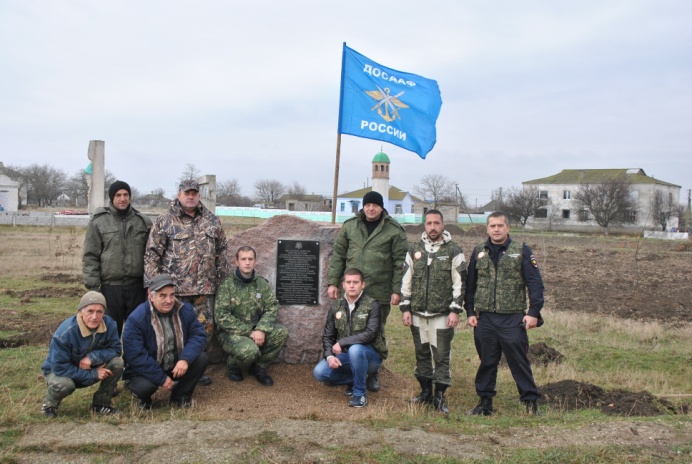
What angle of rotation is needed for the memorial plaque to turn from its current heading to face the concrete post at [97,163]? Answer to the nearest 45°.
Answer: approximately 135° to its right

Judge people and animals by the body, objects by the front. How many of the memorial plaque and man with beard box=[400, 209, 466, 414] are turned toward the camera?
2

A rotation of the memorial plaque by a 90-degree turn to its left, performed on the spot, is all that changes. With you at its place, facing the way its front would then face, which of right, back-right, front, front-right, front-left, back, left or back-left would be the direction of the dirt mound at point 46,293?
back-left

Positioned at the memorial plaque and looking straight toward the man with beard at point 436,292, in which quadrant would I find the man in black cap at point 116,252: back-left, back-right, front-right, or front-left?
back-right

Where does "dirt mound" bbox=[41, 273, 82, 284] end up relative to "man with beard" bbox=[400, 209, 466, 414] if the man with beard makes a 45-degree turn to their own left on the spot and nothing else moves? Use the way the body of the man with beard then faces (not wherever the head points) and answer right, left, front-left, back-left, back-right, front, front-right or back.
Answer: back

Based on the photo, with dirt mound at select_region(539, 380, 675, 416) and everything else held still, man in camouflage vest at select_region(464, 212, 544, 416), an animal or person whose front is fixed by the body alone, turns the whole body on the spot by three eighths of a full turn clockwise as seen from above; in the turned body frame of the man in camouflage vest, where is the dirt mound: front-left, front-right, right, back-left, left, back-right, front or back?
right

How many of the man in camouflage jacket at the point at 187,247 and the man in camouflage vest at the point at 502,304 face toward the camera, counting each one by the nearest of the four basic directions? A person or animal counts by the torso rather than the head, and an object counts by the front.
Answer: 2

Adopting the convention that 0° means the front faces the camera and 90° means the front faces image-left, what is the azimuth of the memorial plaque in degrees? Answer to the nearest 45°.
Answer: approximately 0°
